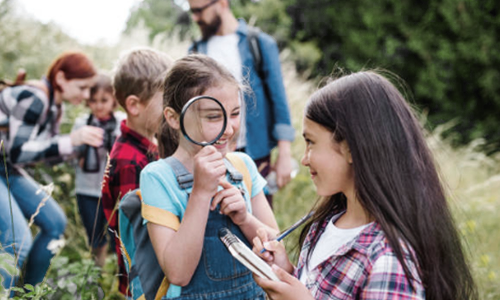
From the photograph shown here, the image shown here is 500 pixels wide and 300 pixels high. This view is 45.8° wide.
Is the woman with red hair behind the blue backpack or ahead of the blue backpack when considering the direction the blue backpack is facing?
ahead

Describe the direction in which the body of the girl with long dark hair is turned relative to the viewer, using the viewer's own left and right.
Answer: facing the viewer and to the left of the viewer

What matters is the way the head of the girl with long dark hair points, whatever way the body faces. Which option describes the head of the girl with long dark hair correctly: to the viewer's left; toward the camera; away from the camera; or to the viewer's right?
to the viewer's left

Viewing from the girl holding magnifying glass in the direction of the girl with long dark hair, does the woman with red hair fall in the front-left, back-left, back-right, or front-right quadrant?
back-left

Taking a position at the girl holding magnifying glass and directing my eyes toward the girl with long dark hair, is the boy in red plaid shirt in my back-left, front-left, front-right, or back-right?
back-left

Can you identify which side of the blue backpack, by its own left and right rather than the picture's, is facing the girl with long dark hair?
back

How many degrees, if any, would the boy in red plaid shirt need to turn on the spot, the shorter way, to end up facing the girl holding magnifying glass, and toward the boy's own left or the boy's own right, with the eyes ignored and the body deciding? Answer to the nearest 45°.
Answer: approximately 90° to the boy's own right

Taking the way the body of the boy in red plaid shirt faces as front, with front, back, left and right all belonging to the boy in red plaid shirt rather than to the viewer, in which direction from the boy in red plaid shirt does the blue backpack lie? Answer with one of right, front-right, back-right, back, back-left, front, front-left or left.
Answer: right

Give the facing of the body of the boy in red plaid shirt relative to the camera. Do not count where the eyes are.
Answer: to the viewer's right

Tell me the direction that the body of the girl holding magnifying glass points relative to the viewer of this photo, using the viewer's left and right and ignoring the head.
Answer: facing the viewer and to the right of the viewer

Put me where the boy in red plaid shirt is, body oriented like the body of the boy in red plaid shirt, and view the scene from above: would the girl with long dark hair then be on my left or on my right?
on my right

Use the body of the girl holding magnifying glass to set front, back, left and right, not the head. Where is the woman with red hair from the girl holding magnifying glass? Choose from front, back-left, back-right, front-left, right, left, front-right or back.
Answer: back

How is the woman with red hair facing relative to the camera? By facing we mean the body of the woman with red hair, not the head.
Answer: to the viewer's right

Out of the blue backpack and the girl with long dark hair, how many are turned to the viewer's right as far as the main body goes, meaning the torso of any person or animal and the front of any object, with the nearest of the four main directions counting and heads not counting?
0

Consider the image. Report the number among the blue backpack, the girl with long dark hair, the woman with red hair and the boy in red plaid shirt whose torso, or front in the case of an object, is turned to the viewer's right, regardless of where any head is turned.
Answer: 2

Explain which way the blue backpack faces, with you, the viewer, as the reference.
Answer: facing away from the viewer and to the left of the viewer
